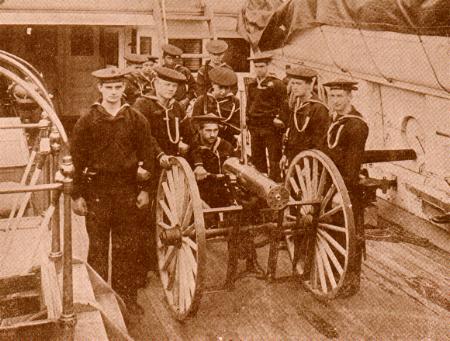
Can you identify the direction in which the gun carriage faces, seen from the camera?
facing the viewer and to the right of the viewer

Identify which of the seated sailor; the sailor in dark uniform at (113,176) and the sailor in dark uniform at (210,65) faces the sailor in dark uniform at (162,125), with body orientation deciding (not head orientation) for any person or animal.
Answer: the sailor in dark uniform at (210,65)

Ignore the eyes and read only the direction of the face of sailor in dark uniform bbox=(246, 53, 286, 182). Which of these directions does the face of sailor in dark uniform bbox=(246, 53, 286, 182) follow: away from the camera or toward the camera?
toward the camera

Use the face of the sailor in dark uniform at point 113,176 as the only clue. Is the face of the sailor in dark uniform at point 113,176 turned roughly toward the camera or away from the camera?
toward the camera

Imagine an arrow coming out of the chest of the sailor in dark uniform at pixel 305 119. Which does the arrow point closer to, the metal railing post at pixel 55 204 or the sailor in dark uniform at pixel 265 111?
the metal railing post

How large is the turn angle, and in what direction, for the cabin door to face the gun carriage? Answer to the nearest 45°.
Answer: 0° — it already faces it

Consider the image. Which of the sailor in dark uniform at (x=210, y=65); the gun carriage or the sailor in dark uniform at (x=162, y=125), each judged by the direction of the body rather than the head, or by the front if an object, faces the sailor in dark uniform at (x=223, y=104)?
the sailor in dark uniform at (x=210, y=65)

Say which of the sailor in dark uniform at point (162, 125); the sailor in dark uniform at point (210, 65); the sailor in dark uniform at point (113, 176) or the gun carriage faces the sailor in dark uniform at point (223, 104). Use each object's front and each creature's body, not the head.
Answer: the sailor in dark uniform at point (210, 65)

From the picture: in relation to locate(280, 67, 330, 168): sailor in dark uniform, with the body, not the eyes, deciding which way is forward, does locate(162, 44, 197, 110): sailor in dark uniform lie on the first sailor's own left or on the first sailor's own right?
on the first sailor's own right

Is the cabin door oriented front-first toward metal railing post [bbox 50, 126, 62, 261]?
yes

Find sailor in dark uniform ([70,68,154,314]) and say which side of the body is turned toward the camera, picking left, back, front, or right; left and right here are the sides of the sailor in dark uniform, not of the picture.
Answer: front

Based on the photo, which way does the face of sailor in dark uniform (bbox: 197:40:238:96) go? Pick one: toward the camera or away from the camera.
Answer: toward the camera

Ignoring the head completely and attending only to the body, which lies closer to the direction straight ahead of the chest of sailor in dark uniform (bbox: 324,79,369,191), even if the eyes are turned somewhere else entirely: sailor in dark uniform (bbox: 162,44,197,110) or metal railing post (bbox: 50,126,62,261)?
the metal railing post
